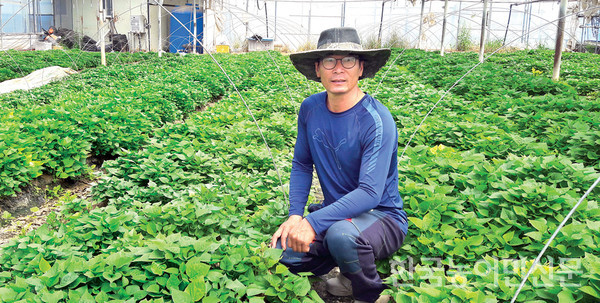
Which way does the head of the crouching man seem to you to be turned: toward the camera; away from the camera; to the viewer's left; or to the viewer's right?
toward the camera

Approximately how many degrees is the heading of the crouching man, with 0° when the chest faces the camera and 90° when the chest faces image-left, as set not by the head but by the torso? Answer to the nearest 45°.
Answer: approximately 45°

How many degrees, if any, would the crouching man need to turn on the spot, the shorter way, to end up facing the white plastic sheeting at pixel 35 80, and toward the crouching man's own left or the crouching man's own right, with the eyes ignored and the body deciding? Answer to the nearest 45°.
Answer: approximately 90° to the crouching man's own right
